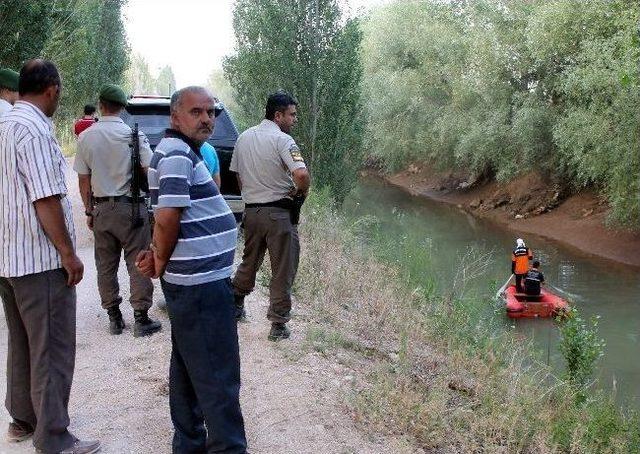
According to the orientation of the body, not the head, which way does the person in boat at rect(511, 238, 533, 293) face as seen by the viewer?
away from the camera

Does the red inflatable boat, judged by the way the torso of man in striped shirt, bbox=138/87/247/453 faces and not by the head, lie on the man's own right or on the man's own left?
on the man's own left

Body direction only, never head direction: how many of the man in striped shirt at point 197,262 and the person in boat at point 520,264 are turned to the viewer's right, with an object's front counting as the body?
1

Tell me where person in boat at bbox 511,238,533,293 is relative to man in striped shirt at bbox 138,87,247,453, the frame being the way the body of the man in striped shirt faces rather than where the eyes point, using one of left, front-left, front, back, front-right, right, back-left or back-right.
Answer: front-left

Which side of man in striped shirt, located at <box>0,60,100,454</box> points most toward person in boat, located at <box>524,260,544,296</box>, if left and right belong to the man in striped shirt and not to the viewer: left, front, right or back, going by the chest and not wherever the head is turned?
front

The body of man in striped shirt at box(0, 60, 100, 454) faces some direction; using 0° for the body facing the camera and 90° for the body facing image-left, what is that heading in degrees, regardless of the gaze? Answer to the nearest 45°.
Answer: approximately 225°

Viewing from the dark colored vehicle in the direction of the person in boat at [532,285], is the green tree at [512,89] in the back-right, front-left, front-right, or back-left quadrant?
front-left

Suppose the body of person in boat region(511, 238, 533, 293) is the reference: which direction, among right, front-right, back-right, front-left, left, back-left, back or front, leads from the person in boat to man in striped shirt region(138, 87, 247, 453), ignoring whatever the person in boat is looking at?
back

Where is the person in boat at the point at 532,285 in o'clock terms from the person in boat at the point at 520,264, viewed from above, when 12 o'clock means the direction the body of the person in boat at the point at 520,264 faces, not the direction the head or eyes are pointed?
the person in boat at the point at 532,285 is roughly at 5 o'clock from the person in boat at the point at 520,264.

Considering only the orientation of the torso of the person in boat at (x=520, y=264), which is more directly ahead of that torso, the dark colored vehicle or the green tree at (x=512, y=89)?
the green tree

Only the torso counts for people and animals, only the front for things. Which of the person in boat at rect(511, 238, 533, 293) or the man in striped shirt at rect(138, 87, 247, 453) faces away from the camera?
the person in boat

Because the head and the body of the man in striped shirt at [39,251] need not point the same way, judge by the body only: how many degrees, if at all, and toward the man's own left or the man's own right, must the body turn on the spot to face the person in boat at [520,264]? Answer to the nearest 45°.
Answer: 0° — they already face them

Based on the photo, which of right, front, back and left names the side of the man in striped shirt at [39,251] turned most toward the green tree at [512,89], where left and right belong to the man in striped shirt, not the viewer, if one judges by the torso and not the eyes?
front

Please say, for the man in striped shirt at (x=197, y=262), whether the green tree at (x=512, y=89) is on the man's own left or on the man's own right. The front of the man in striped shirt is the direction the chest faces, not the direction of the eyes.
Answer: on the man's own left

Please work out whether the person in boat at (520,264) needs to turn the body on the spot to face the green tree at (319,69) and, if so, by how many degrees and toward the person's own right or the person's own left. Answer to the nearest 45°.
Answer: approximately 90° to the person's own left

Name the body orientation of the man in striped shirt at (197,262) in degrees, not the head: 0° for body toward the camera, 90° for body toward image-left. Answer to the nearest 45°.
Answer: approximately 270°

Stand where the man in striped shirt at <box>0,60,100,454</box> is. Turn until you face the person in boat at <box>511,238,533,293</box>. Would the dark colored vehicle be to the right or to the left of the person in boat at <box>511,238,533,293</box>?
left
